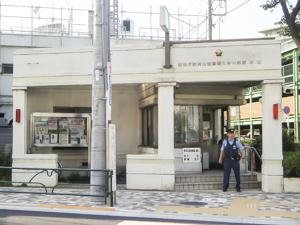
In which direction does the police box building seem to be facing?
toward the camera

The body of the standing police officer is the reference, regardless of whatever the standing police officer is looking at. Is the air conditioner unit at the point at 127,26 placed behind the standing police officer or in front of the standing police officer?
behind

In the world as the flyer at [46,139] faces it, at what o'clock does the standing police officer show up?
The standing police officer is roughly at 10 o'clock from the flyer.

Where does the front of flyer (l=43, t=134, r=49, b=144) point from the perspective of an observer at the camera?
facing the viewer

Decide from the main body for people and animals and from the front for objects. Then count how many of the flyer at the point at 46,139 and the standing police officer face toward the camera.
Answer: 2

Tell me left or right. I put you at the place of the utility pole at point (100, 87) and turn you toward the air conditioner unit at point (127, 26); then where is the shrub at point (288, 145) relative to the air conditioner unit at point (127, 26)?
right

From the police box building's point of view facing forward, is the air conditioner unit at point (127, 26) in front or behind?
behind

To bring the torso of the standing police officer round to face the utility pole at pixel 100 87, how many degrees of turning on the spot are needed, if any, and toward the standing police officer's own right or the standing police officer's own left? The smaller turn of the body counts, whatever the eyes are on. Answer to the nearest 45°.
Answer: approximately 45° to the standing police officer's own right

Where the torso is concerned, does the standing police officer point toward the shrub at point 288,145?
no

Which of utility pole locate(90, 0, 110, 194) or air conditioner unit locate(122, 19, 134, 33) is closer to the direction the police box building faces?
the utility pole

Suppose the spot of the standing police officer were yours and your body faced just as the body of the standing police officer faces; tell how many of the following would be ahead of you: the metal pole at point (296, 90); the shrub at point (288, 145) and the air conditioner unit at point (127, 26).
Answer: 0

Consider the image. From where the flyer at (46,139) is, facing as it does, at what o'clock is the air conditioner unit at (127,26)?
The air conditioner unit is roughly at 7 o'clock from the flyer.

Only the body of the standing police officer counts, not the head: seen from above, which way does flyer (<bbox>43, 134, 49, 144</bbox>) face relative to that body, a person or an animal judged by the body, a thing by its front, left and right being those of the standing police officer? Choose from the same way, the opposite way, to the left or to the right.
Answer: the same way

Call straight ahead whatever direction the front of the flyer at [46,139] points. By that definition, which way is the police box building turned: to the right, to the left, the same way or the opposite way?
the same way

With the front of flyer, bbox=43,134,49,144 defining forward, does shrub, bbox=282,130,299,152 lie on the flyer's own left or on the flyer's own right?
on the flyer's own left

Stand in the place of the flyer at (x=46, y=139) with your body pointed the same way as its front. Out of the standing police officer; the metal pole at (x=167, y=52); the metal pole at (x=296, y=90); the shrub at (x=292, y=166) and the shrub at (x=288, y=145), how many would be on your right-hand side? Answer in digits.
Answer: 0

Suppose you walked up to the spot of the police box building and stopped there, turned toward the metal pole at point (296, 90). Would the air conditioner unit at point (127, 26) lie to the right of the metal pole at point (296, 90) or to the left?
left
